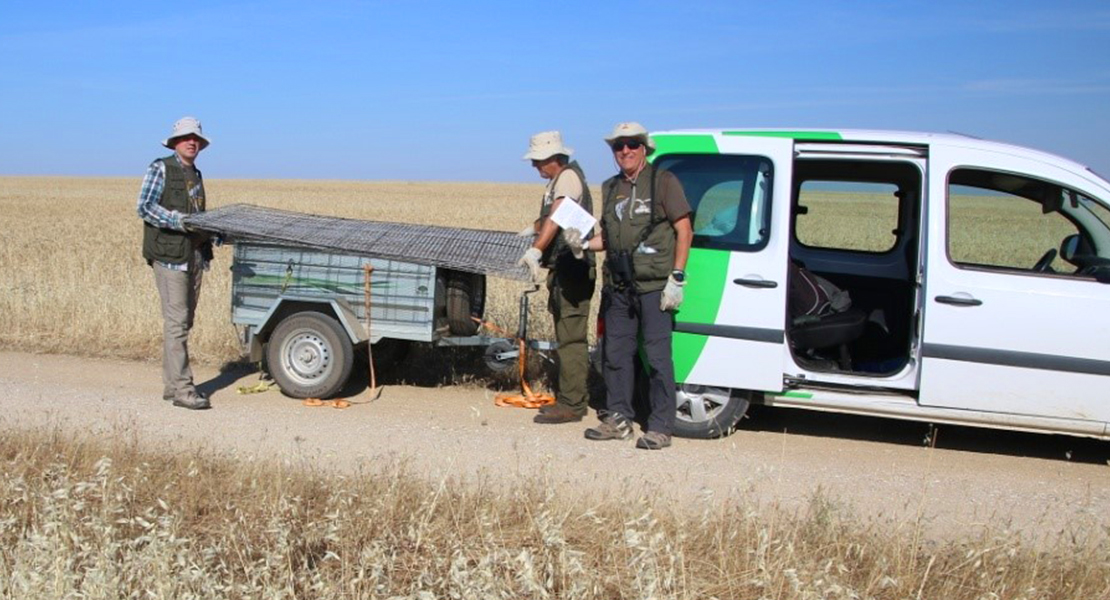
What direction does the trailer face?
to the viewer's right

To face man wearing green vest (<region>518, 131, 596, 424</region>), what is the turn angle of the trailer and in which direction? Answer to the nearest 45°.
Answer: approximately 45° to its right

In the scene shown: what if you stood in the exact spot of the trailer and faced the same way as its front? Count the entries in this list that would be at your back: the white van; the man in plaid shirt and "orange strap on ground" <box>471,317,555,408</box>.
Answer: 1

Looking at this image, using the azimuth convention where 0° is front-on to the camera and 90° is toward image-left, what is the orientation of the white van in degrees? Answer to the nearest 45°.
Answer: approximately 270°

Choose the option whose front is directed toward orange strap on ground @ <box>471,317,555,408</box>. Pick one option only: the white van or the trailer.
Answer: the trailer

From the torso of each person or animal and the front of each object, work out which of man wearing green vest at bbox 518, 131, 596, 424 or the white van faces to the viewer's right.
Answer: the white van

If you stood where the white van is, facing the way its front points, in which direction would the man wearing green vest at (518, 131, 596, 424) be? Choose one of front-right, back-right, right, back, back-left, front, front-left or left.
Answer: back

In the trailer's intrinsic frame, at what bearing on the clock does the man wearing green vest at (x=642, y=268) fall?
The man wearing green vest is roughly at 1 o'clock from the trailer.

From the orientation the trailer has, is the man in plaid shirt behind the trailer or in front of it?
behind

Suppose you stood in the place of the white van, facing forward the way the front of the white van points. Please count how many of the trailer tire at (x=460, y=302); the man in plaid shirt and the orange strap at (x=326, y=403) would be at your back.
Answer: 3
